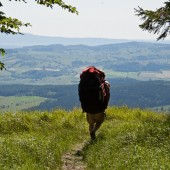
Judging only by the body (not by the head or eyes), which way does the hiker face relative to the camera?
away from the camera
